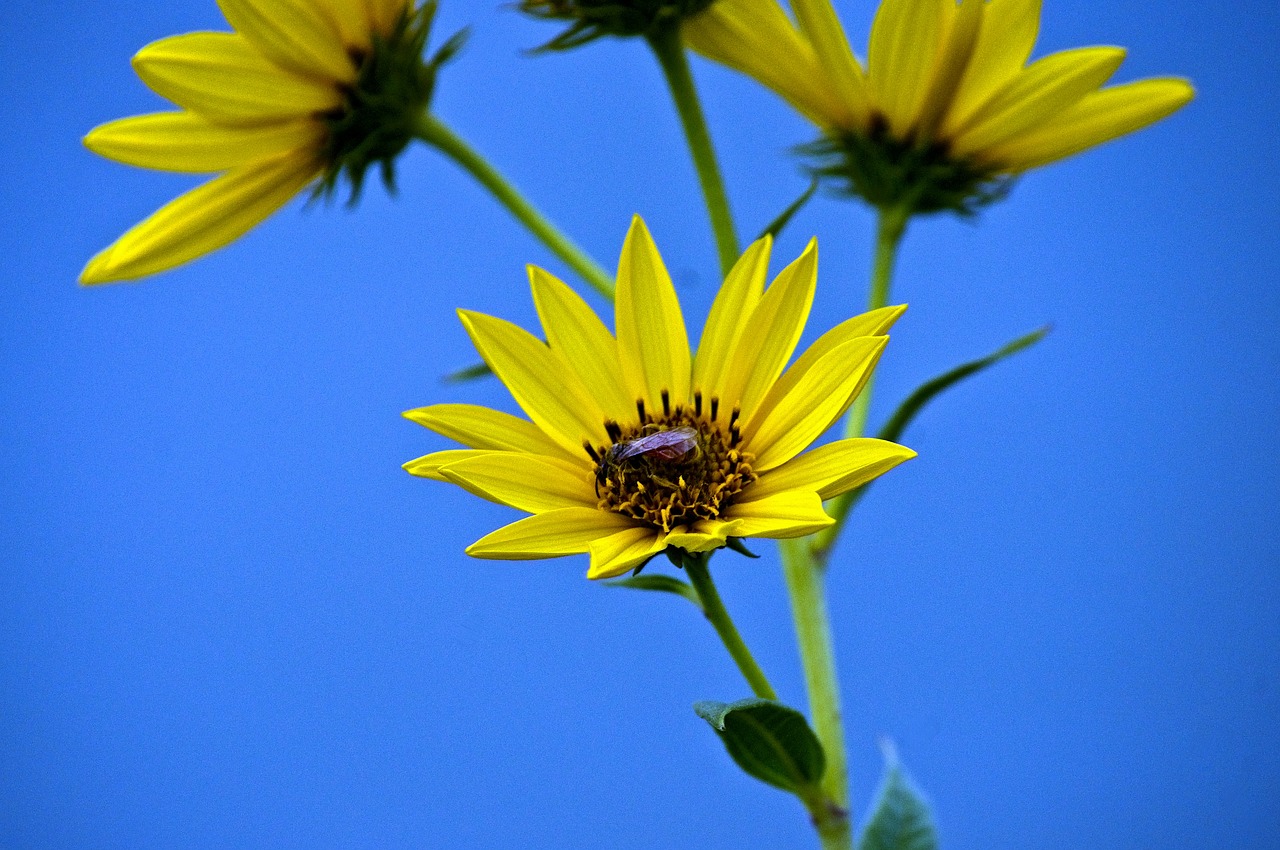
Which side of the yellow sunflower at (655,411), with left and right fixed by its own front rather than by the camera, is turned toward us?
front
